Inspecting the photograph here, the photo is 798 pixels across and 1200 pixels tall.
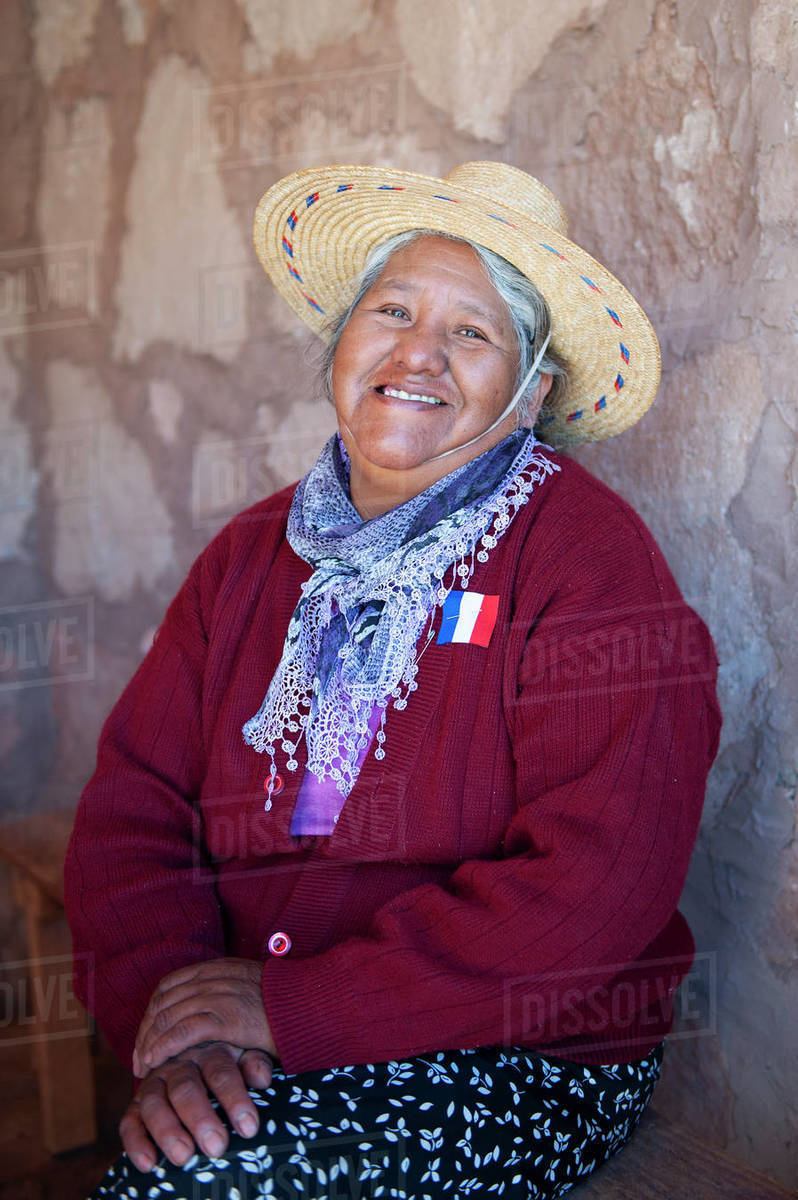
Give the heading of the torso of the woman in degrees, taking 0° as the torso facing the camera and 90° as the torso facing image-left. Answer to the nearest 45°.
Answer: approximately 45°
